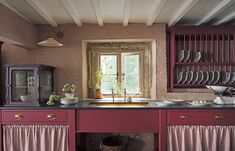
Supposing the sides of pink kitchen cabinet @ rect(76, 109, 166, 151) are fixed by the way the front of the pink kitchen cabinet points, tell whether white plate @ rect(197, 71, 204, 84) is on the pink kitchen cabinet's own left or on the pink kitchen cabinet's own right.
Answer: on the pink kitchen cabinet's own left

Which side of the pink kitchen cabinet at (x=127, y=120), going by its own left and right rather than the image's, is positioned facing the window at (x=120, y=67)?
back

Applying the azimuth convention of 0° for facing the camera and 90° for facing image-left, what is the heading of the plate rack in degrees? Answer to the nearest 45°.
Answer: approximately 0°

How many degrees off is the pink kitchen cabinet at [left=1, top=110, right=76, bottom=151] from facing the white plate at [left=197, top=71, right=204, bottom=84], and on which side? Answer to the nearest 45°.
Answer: approximately 90° to its left

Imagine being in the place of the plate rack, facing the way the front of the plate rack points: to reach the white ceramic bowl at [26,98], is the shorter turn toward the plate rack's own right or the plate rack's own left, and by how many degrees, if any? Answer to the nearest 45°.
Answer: approximately 45° to the plate rack's own right

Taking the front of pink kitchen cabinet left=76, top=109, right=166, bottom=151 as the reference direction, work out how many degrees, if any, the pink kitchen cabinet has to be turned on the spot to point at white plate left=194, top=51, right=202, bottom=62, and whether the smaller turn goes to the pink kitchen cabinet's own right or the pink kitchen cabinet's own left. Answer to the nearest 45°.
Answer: approximately 135° to the pink kitchen cabinet's own left

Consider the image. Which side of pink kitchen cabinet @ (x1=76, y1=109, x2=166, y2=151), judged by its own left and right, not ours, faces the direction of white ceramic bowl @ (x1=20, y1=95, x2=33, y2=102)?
right

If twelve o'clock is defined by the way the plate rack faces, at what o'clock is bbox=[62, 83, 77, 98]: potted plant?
The potted plant is roughly at 2 o'clock from the plate rack.

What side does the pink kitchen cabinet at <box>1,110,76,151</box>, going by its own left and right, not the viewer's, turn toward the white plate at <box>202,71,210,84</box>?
left

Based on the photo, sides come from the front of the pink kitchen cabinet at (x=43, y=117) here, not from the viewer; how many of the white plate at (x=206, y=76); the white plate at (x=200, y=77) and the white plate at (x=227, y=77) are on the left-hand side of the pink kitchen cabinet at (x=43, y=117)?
3

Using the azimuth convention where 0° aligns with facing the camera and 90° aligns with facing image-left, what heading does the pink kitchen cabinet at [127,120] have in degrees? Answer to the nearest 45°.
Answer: approximately 0°
